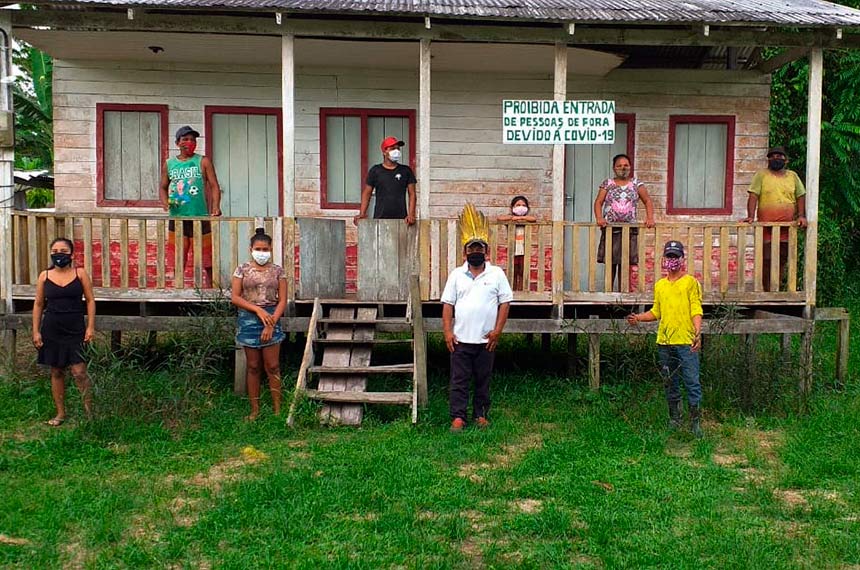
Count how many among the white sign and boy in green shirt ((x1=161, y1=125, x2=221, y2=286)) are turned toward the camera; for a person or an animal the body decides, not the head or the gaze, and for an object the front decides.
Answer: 2

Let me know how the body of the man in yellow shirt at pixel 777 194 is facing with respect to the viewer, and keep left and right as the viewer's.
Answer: facing the viewer

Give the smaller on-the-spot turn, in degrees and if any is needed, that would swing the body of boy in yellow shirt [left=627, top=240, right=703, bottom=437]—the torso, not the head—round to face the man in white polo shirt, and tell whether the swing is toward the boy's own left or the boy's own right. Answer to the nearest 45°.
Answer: approximately 90° to the boy's own right

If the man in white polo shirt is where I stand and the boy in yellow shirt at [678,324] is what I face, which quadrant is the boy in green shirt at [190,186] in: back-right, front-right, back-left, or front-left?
back-left

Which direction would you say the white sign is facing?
toward the camera

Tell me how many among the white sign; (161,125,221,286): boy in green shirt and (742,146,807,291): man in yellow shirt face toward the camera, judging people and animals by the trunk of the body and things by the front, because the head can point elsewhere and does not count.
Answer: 3

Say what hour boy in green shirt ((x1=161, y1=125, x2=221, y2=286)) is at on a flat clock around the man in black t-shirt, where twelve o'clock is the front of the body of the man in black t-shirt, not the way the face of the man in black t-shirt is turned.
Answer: The boy in green shirt is roughly at 3 o'clock from the man in black t-shirt.

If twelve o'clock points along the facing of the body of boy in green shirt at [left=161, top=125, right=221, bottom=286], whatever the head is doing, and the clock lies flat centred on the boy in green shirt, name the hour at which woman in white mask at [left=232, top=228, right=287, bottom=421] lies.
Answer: The woman in white mask is roughly at 11 o'clock from the boy in green shirt.

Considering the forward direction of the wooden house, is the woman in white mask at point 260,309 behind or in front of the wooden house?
in front

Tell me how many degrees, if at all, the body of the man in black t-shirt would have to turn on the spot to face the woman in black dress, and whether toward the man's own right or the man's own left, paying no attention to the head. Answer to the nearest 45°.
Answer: approximately 45° to the man's own right

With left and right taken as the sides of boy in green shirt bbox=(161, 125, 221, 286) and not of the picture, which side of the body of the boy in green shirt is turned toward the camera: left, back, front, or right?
front

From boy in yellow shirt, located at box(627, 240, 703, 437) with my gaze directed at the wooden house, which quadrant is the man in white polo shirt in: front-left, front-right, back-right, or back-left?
front-left
